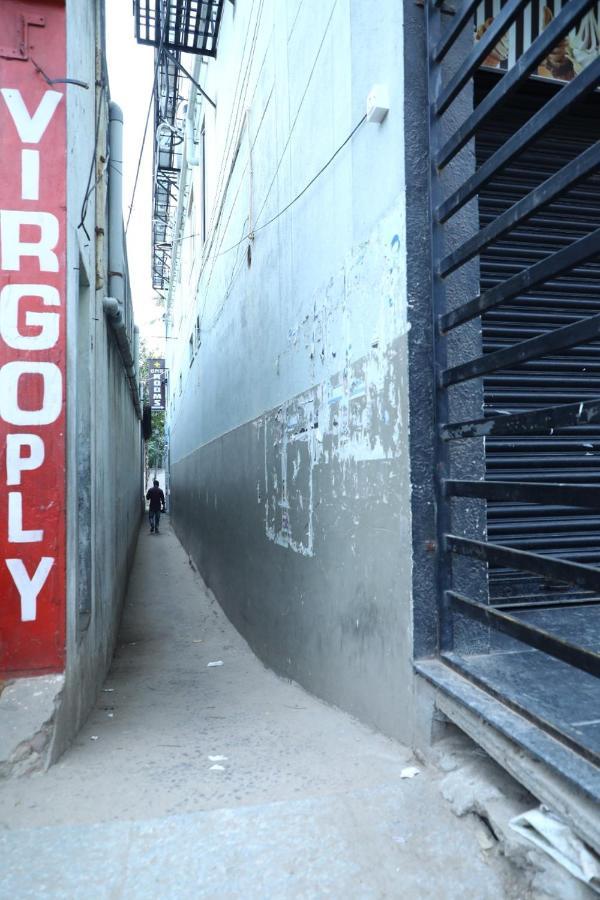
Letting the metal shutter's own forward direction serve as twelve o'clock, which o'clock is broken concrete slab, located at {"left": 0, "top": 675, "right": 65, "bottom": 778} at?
The broken concrete slab is roughly at 2 o'clock from the metal shutter.

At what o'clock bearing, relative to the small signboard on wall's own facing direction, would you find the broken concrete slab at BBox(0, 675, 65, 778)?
The broken concrete slab is roughly at 12 o'clock from the small signboard on wall.

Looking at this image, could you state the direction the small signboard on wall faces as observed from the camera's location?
facing the viewer

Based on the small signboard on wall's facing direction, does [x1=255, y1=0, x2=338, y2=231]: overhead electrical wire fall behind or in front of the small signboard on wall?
in front

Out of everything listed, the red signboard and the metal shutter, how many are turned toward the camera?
2

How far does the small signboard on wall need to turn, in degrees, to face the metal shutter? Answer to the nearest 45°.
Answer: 0° — it already faces it

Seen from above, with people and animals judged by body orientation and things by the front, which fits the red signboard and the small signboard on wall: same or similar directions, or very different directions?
same or similar directions

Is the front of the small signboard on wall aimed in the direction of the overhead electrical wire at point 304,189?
yes

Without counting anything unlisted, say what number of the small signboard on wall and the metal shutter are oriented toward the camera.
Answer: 2

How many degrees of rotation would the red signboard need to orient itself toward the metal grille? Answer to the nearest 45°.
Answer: approximately 45° to its left

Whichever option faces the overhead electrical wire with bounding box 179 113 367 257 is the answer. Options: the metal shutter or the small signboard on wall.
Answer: the small signboard on wall

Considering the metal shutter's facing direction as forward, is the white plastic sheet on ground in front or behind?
in front
